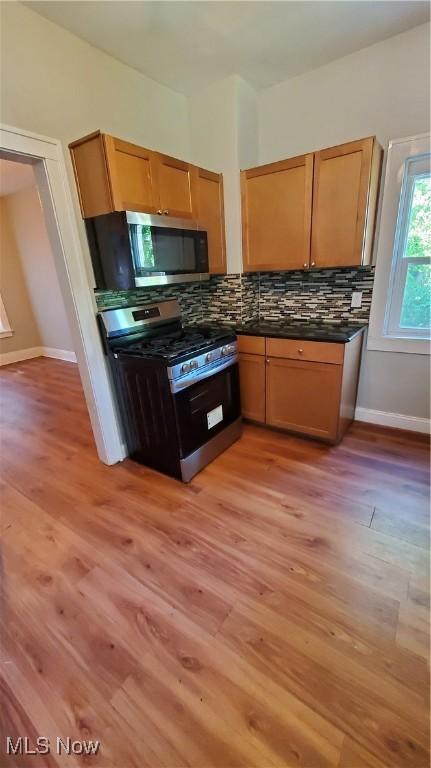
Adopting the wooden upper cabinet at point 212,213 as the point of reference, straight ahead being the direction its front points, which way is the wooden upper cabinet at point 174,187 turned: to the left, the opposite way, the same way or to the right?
the same way

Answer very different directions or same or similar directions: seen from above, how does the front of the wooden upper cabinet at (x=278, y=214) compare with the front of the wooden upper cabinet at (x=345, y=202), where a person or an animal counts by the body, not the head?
same or similar directions

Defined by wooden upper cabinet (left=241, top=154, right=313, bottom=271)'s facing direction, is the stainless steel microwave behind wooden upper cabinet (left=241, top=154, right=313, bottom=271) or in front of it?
in front

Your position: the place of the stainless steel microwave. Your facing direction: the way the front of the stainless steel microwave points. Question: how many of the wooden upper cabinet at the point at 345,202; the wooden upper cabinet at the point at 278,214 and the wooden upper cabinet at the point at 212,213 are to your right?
0

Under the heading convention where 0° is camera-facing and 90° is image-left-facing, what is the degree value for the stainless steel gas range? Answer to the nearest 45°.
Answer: approximately 315°

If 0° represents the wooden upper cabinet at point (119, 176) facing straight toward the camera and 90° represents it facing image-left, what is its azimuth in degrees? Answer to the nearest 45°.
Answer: approximately 315°

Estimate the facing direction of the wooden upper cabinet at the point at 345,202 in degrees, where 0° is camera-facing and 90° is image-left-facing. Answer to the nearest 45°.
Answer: approximately 45°

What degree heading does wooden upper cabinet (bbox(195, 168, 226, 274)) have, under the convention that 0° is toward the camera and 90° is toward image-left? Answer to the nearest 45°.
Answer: approximately 315°

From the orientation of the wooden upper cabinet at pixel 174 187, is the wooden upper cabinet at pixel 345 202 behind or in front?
in front

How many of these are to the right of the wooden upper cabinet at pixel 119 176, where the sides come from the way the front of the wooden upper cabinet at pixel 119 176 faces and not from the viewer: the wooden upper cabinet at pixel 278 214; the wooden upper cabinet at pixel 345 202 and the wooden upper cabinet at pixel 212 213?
0

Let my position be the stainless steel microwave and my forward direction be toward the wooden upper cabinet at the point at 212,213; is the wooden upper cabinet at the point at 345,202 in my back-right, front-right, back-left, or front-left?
front-right

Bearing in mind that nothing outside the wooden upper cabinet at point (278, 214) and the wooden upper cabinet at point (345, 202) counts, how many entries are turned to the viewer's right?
0
